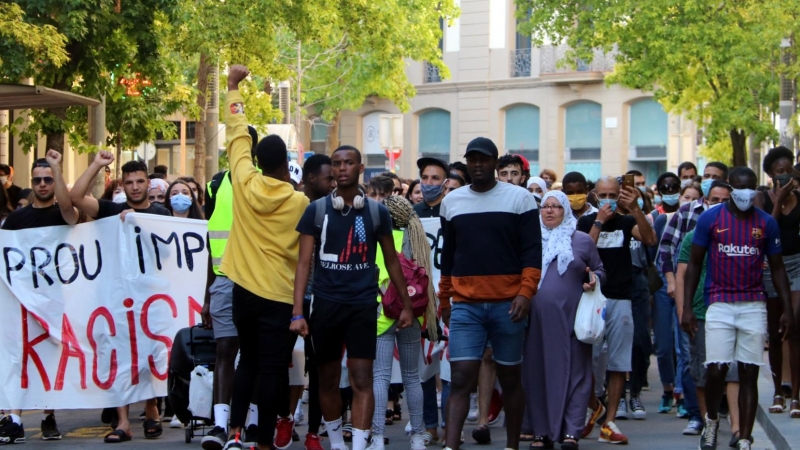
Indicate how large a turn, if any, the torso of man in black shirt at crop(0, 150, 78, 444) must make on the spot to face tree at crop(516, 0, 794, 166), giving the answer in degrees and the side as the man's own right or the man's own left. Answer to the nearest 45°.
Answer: approximately 135° to the man's own left

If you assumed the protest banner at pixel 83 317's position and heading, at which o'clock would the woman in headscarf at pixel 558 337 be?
The woman in headscarf is roughly at 10 o'clock from the protest banner.

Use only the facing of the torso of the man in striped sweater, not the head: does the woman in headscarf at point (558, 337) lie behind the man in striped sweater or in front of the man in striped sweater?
behind

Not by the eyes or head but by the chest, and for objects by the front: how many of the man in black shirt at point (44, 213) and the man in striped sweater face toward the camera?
2

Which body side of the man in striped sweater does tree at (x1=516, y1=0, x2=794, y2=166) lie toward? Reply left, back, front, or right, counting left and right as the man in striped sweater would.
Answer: back

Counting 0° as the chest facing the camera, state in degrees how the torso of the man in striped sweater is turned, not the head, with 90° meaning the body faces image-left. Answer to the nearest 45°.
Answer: approximately 0°

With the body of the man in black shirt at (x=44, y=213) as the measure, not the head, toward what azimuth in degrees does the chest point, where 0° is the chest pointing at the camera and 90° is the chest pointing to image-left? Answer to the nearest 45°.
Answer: approximately 0°

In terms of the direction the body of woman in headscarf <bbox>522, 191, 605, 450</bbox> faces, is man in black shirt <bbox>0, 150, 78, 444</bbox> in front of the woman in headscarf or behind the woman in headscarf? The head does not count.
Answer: in front

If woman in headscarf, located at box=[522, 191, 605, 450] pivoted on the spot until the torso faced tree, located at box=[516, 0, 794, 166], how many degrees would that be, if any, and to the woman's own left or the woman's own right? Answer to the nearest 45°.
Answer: approximately 135° to the woman's own right
